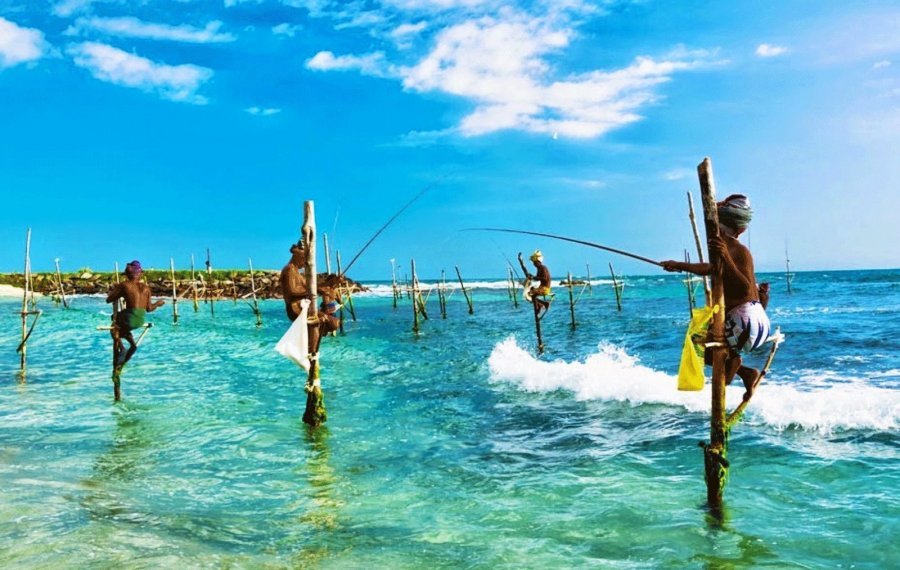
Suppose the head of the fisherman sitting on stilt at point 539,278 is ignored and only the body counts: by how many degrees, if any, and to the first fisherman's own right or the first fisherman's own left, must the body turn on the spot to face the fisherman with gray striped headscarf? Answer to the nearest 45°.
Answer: approximately 90° to the first fisherman's own left

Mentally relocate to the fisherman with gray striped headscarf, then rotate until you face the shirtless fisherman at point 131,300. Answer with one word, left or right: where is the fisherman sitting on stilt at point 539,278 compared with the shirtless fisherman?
right

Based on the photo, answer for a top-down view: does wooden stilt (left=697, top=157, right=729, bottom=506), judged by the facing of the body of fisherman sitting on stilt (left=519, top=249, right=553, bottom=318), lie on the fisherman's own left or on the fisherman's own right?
on the fisherman's own left

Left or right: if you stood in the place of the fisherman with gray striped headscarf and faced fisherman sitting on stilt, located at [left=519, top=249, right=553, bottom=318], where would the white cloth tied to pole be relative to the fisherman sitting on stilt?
left
